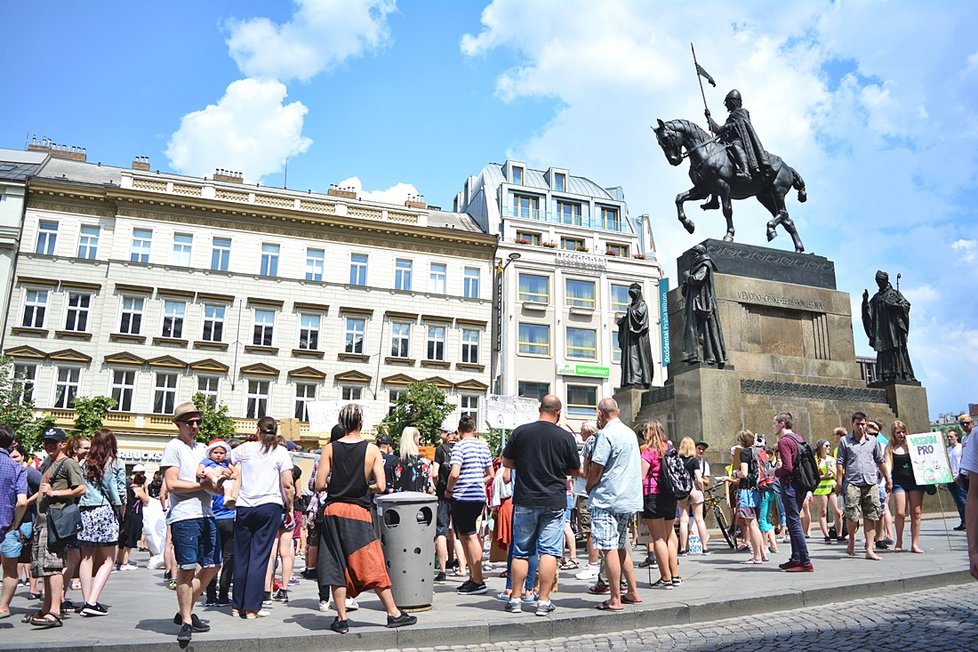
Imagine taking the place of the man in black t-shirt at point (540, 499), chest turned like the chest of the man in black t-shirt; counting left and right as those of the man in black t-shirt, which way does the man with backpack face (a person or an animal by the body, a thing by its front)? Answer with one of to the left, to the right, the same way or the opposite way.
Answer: to the left

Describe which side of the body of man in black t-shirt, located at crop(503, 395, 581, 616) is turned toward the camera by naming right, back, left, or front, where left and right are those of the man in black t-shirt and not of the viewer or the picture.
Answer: back

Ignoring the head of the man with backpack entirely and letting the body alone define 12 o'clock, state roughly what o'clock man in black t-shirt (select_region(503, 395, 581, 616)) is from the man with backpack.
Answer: The man in black t-shirt is roughly at 10 o'clock from the man with backpack.

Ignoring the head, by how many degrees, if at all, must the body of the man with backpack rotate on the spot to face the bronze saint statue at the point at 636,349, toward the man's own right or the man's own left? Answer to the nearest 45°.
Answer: approximately 45° to the man's own right

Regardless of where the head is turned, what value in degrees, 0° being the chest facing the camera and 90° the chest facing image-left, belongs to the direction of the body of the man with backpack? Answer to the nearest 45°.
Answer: approximately 90°

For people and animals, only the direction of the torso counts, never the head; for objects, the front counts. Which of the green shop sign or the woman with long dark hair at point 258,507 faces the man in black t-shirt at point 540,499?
the green shop sign

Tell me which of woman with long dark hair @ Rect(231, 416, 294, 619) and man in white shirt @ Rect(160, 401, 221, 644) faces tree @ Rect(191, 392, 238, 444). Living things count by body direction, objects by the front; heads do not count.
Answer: the woman with long dark hair

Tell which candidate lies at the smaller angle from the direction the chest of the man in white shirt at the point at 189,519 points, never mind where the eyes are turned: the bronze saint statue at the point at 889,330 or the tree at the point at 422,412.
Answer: the bronze saint statue
